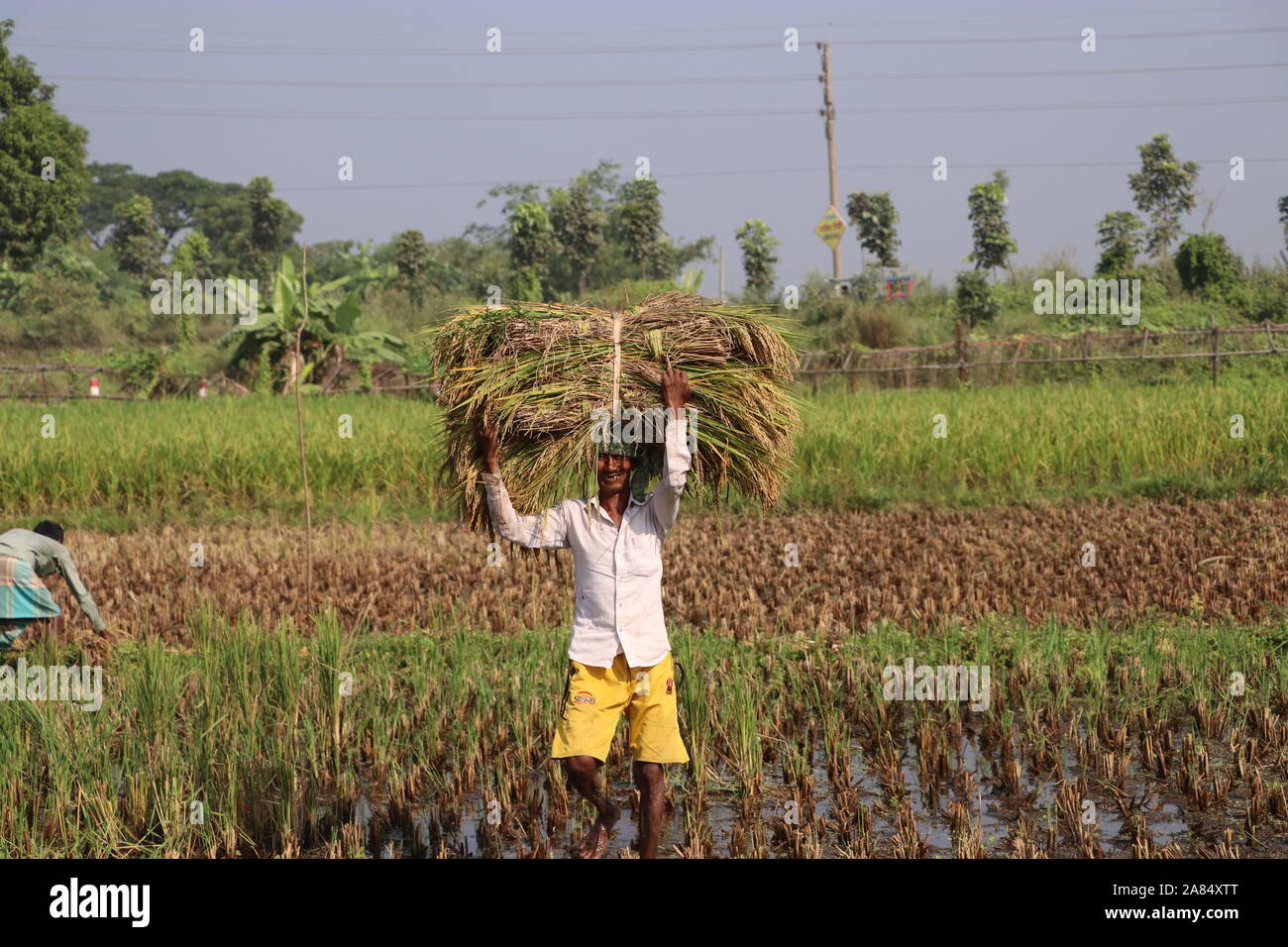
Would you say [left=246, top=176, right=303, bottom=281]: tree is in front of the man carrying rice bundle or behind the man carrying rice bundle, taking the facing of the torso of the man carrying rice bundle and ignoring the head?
behind

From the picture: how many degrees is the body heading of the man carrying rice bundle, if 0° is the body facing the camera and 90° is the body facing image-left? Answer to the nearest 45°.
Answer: approximately 0°

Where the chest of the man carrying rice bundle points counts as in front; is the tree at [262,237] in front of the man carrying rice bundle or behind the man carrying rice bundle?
behind

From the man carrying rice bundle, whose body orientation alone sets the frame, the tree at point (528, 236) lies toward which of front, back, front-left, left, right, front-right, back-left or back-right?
back

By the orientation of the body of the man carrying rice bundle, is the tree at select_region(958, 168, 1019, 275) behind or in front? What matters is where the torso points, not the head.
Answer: behind

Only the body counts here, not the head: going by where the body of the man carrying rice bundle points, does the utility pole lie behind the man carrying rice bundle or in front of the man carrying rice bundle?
behind

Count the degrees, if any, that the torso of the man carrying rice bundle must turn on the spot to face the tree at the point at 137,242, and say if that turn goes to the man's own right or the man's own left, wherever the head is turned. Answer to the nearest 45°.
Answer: approximately 180°

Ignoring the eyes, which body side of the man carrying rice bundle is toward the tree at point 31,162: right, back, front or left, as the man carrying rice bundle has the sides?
back

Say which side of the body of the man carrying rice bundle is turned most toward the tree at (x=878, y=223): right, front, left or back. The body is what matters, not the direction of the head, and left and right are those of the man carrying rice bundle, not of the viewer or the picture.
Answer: back

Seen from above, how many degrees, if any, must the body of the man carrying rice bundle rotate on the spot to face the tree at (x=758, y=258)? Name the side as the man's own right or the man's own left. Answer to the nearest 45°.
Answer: approximately 180°

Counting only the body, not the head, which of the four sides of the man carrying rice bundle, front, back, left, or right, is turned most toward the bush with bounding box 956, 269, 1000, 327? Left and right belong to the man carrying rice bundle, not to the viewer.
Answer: back

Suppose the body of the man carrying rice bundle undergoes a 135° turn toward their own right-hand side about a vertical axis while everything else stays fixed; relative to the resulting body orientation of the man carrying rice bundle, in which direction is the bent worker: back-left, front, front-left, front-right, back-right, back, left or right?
front

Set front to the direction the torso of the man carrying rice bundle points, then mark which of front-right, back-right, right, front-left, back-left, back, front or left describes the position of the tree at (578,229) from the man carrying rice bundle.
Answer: back
